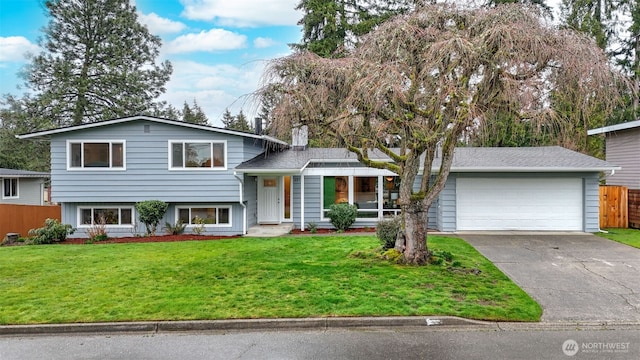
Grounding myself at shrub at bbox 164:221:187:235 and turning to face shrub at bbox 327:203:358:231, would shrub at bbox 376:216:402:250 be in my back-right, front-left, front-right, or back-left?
front-right

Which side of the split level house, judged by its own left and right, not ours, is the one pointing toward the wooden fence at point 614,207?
left

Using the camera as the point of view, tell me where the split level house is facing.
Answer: facing the viewer

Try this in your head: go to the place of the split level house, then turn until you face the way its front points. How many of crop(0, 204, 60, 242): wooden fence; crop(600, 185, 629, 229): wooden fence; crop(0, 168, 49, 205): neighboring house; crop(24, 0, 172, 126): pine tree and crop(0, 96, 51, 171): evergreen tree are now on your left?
1

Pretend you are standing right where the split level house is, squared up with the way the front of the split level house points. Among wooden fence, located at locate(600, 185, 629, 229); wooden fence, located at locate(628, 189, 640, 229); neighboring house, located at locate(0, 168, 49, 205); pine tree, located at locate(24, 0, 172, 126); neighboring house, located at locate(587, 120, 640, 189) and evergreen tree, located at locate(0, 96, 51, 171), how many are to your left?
3

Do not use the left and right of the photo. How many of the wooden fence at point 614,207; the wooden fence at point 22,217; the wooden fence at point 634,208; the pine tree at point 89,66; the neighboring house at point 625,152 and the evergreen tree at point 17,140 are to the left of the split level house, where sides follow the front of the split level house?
3

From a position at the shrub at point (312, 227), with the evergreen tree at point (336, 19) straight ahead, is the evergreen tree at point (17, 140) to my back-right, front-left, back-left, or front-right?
front-left

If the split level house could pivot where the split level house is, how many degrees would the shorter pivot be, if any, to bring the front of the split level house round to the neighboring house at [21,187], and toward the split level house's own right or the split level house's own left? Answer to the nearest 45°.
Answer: approximately 135° to the split level house's own right

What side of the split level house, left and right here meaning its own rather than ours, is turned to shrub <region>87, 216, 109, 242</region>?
right

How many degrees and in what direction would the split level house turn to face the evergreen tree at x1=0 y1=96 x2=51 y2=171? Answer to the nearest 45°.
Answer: approximately 135° to its right

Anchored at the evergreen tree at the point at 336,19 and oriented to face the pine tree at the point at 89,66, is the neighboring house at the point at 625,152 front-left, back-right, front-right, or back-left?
back-left

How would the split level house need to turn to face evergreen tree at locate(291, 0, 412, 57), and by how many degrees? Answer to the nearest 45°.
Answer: approximately 180°

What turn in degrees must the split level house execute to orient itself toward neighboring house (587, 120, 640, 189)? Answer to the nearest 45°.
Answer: approximately 90° to its left

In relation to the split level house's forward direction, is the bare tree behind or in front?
in front

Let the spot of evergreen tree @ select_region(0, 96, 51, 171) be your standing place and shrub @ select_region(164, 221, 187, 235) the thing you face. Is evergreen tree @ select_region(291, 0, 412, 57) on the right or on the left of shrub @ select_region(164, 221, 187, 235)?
left

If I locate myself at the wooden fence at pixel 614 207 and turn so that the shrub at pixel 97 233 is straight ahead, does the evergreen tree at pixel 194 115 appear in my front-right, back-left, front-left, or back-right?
front-right
